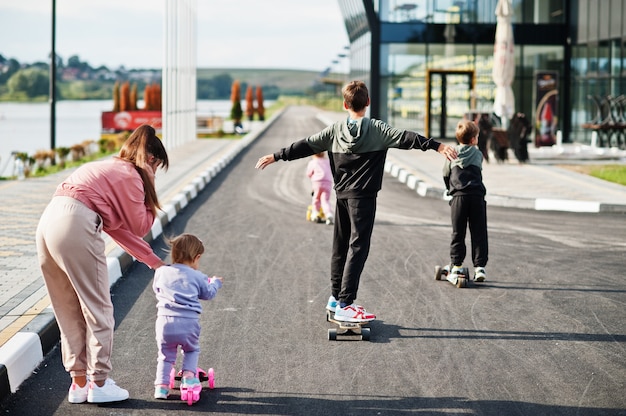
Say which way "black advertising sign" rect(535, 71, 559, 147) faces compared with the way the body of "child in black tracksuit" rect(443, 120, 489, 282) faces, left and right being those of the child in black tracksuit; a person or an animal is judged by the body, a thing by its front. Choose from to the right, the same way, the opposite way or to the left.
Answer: the opposite way

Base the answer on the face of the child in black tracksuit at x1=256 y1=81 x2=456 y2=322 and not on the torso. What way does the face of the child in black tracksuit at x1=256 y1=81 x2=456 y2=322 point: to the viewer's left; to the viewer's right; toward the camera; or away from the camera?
away from the camera

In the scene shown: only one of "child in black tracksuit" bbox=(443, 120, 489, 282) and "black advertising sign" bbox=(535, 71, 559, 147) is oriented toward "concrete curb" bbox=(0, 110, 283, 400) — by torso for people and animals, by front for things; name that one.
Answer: the black advertising sign

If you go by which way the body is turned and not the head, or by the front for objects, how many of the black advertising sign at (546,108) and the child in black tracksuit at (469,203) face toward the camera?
1

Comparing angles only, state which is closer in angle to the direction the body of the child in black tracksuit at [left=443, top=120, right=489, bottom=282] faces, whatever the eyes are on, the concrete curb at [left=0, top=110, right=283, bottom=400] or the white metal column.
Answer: the white metal column

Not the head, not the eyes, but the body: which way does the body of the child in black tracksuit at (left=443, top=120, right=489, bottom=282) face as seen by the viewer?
away from the camera

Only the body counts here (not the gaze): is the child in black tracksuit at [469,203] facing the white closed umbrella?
yes

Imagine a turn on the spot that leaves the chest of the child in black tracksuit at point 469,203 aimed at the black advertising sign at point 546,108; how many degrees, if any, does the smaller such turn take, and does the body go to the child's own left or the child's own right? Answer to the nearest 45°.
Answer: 0° — they already face it

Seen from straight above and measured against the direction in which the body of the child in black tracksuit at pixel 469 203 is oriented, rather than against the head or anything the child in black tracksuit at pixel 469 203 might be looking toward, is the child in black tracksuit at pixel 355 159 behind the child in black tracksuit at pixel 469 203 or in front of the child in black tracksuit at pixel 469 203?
behind
